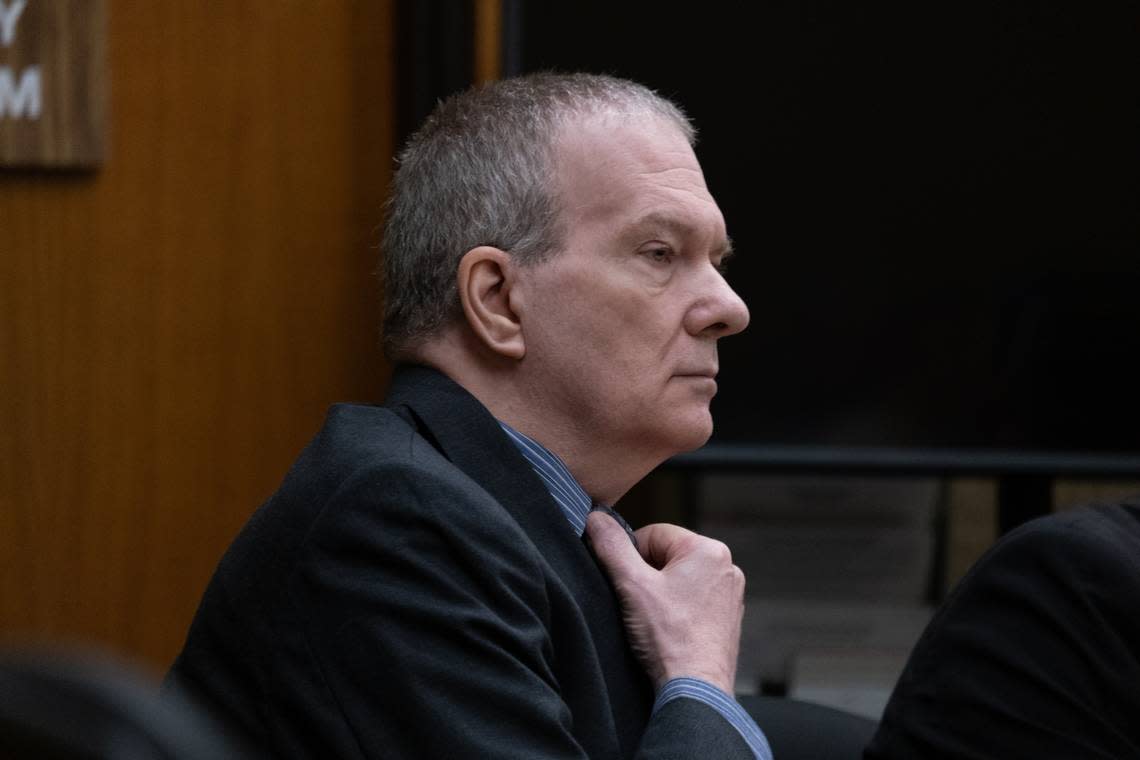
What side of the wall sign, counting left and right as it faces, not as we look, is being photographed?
front
